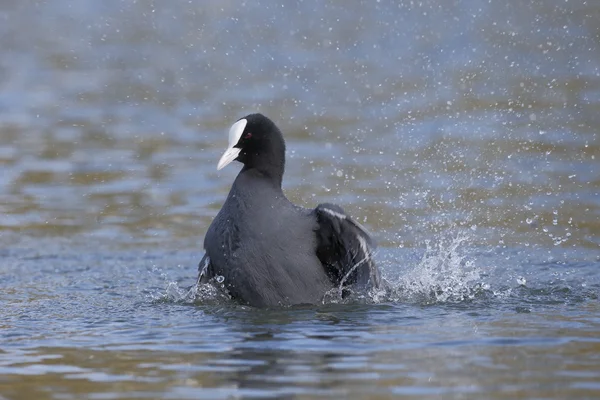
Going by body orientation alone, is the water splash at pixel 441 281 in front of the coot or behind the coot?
behind
